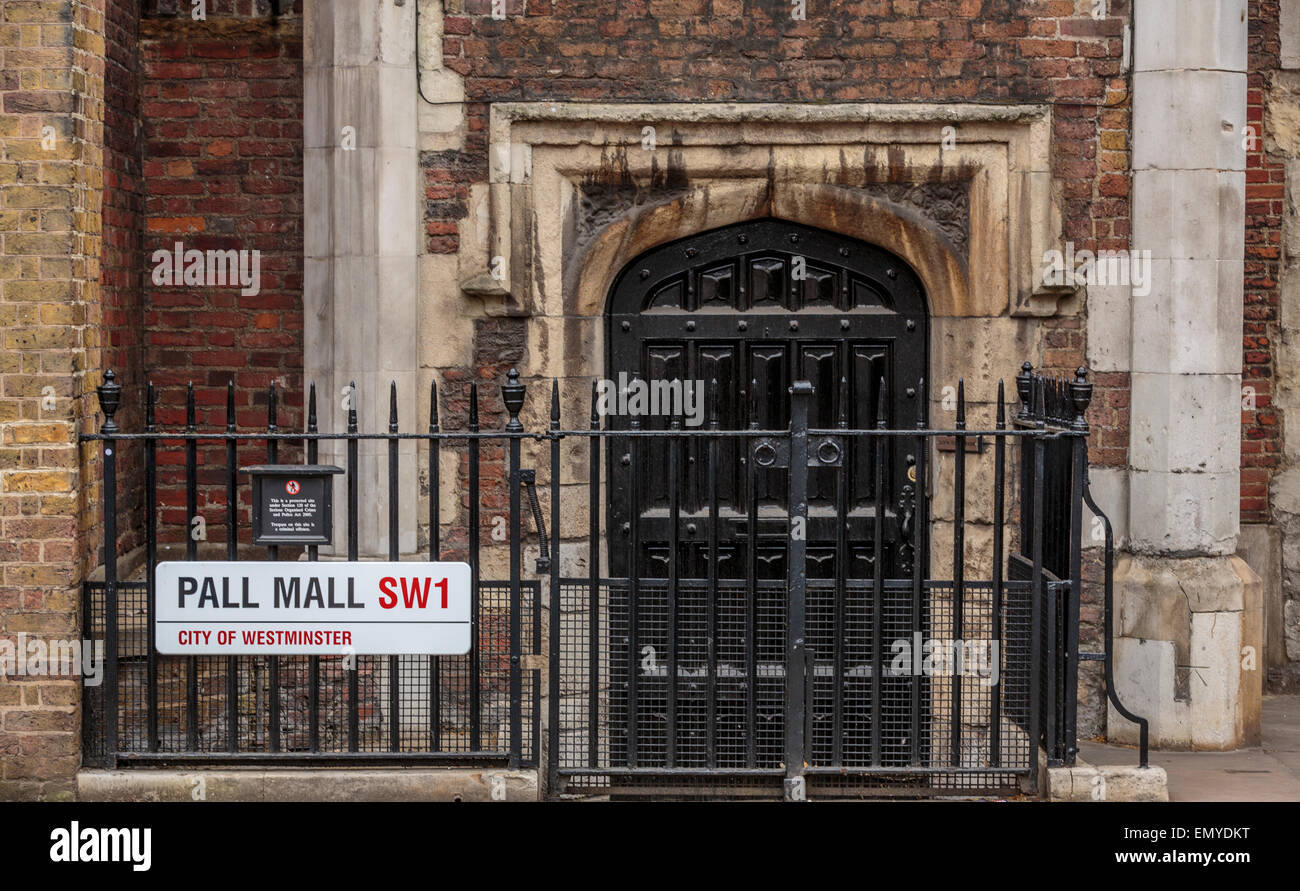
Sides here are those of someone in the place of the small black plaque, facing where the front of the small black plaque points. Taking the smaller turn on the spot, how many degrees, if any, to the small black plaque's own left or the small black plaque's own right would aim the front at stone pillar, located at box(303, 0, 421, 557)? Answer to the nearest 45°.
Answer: approximately 180°

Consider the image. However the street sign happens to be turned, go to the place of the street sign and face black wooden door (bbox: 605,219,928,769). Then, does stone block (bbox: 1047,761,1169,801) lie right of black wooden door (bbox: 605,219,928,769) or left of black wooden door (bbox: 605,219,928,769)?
right

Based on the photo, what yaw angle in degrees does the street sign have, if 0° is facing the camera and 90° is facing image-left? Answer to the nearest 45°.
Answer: approximately 0°

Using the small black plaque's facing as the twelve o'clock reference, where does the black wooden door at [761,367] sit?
The black wooden door is roughly at 8 o'clock from the small black plaque.

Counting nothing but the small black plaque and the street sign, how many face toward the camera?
2
